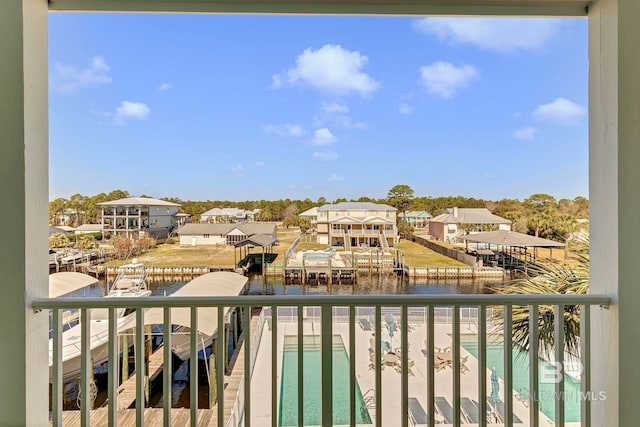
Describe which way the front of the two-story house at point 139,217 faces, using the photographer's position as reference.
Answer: facing the viewer and to the left of the viewer

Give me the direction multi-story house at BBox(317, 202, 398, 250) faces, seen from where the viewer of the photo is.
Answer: facing the viewer

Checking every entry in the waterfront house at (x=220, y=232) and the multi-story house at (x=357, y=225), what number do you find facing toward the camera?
2

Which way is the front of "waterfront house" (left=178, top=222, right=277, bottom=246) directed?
toward the camera

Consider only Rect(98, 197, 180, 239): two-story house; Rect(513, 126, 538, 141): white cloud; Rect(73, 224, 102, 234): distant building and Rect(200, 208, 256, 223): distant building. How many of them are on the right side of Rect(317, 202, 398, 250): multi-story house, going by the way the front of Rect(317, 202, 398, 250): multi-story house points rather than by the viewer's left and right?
3
